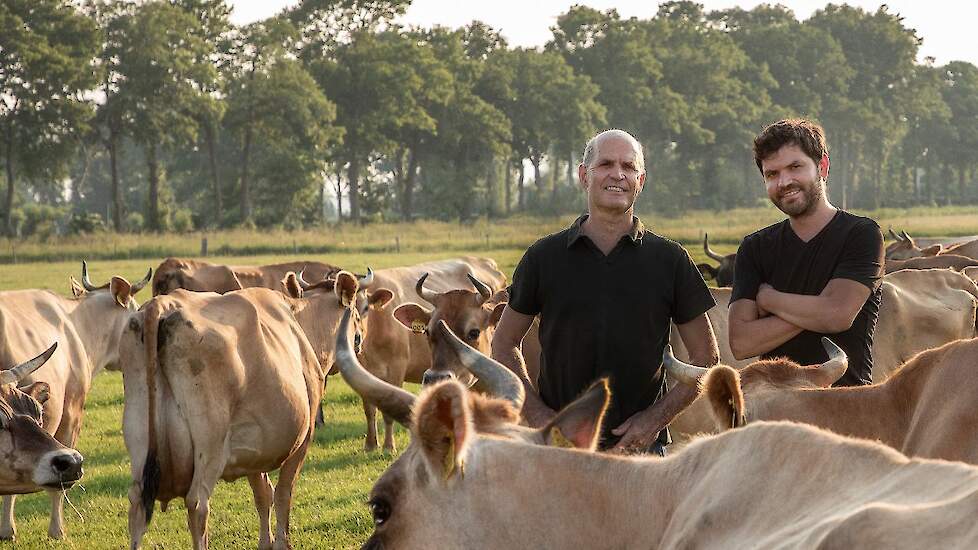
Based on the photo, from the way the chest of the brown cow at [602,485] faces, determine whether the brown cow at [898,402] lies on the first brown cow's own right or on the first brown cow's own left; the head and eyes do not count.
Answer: on the first brown cow's own right

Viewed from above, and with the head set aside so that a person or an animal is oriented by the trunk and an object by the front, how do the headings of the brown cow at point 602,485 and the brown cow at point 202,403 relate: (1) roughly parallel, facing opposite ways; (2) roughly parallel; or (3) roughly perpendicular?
roughly perpendicular

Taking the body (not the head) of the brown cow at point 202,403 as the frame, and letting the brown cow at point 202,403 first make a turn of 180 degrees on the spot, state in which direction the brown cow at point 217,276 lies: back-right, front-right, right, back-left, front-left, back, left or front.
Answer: back-right

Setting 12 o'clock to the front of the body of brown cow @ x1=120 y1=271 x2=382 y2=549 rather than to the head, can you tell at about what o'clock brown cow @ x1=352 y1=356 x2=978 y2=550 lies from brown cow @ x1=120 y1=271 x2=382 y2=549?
brown cow @ x1=352 y1=356 x2=978 y2=550 is roughly at 4 o'clock from brown cow @ x1=120 y1=271 x2=382 y2=549.

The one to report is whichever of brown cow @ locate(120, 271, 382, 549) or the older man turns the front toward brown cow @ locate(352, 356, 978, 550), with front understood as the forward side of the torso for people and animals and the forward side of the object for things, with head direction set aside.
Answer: the older man

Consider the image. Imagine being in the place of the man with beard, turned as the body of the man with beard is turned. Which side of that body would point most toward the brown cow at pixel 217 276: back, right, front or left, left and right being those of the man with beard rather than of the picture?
right

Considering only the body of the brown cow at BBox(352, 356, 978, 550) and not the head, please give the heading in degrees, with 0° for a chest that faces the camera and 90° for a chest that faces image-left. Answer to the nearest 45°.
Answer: approximately 90°

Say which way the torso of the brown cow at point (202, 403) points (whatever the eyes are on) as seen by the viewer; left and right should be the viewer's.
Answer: facing away from the viewer and to the right of the viewer

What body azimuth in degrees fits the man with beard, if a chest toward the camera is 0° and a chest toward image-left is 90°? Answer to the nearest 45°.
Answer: approximately 45°

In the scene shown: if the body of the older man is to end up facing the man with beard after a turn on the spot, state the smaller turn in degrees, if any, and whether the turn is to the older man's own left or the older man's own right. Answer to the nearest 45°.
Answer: approximately 90° to the older man's own left
